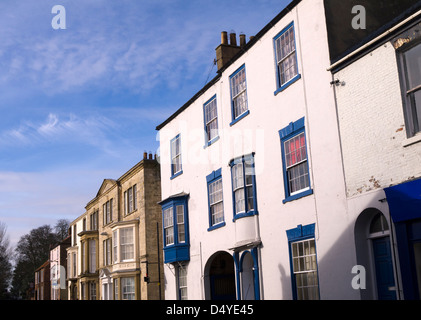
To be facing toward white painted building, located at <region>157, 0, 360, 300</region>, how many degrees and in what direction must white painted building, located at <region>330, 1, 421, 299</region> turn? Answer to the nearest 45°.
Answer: approximately 90° to its right

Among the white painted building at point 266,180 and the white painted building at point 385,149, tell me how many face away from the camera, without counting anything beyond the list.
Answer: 0

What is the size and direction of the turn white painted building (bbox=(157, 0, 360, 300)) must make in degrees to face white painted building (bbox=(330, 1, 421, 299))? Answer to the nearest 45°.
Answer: approximately 90° to its left

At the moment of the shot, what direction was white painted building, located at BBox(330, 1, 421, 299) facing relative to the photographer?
facing the viewer and to the left of the viewer

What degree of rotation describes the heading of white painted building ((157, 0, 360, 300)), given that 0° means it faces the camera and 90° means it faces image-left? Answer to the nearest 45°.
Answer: approximately 45°
